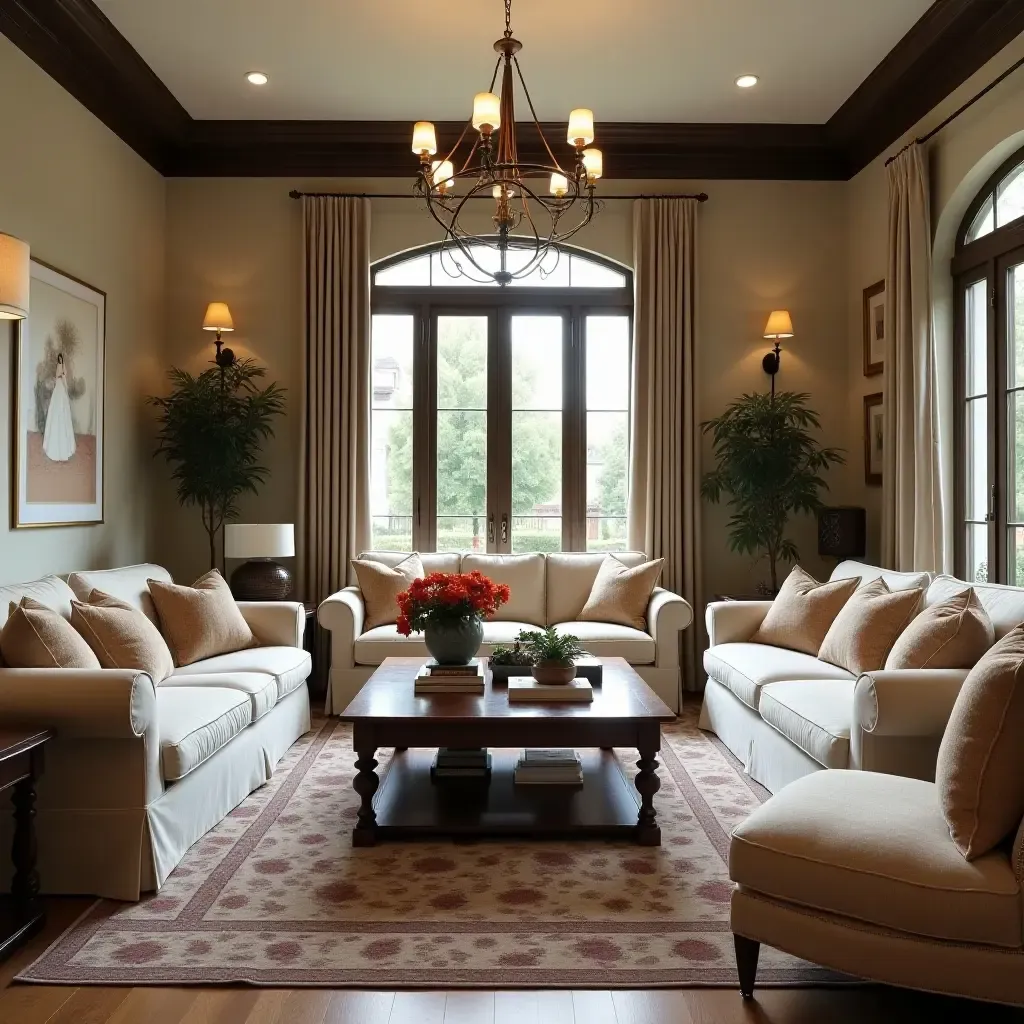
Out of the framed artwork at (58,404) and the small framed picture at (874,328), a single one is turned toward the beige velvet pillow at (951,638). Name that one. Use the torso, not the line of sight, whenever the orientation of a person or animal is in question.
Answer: the framed artwork

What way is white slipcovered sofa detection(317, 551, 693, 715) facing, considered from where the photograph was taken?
facing the viewer

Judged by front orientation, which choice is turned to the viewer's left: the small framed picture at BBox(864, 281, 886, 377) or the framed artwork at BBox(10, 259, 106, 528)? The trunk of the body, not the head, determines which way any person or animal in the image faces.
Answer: the small framed picture

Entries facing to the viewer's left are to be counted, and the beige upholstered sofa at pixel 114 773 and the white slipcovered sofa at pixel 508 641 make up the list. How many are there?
0

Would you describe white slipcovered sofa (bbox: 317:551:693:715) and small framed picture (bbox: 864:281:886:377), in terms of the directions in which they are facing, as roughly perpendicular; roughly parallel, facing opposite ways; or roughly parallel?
roughly perpendicular

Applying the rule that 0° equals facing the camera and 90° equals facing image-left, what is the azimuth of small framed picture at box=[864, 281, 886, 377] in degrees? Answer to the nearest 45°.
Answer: approximately 90°

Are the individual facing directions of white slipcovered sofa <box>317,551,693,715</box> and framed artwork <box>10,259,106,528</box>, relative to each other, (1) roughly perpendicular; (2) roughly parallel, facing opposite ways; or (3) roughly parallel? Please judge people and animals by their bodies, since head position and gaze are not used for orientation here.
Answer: roughly perpendicular

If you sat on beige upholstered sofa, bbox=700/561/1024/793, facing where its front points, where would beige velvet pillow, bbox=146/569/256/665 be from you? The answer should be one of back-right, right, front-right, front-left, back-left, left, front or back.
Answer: front-right

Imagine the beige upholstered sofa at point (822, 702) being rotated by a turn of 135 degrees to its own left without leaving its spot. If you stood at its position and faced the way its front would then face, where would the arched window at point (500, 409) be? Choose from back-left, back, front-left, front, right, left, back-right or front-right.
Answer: back-left

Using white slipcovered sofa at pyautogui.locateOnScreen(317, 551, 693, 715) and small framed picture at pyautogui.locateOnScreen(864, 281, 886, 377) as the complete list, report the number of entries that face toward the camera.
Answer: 1

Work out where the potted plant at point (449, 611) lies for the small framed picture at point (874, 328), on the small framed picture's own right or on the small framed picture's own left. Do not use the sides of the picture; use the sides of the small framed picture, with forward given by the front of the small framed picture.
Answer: on the small framed picture's own left

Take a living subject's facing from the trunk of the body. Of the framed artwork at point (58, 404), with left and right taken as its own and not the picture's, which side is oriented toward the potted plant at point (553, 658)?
front

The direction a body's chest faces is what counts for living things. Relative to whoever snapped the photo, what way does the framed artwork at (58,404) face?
facing the viewer and to the right of the viewer

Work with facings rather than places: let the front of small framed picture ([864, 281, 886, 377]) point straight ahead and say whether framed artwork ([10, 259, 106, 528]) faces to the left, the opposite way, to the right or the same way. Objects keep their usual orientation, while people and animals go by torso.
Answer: the opposite way

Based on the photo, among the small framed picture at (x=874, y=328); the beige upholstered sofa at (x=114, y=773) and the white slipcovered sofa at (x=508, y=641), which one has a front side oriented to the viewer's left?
the small framed picture

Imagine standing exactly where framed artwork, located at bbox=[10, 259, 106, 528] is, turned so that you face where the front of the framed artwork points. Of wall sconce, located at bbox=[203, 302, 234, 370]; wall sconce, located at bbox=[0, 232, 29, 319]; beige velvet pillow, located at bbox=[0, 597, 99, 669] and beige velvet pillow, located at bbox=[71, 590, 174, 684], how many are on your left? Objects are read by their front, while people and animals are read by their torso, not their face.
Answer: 1

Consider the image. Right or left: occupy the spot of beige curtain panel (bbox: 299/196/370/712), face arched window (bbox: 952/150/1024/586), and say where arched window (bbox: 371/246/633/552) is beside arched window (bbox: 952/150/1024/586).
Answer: left
